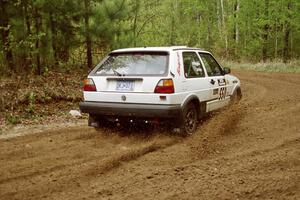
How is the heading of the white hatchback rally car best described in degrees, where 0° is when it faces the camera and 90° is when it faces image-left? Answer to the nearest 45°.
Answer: approximately 225°

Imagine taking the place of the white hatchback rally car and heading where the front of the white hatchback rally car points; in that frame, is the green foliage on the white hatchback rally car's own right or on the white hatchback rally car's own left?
on the white hatchback rally car's own left
